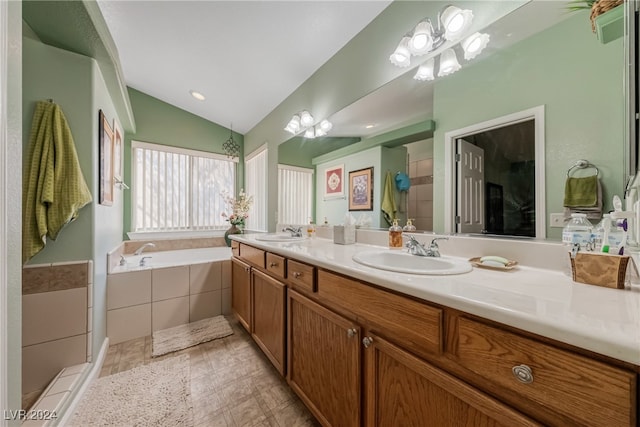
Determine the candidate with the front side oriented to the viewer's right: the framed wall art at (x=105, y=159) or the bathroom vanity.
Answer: the framed wall art

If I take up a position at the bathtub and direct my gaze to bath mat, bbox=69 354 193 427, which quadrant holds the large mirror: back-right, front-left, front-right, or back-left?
front-left

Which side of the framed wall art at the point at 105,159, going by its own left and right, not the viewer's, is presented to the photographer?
right

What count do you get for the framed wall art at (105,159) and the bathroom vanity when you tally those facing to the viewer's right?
1

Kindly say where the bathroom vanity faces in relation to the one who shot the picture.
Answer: facing the viewer and to the left of the viewer

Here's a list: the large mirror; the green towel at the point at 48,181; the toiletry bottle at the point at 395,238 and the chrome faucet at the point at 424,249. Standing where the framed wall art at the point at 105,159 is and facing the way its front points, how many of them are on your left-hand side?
0

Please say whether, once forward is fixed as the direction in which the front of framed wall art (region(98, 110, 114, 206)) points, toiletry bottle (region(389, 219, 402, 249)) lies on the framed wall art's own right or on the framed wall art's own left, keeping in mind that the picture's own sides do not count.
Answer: on the framed wall art's own right

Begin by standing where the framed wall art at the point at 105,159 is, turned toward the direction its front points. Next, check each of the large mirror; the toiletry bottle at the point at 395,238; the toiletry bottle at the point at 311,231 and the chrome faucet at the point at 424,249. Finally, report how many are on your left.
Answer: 0

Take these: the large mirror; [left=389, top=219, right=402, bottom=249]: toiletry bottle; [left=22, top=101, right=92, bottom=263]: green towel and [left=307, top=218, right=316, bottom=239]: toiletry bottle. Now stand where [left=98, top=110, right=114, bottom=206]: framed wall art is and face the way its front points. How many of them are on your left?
0

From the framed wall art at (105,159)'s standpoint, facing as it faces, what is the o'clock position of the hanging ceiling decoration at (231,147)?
The hanging ceiling decoration is roughly at 11 o'clock from the framed wall art.

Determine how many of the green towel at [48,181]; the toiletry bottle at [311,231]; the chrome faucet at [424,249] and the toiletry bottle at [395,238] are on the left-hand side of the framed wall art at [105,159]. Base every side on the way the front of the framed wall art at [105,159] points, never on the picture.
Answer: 0

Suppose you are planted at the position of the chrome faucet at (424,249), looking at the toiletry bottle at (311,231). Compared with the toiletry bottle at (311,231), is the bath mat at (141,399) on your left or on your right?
left

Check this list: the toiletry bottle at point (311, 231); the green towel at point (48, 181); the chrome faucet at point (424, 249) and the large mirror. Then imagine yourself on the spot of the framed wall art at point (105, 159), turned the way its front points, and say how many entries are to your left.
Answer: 0

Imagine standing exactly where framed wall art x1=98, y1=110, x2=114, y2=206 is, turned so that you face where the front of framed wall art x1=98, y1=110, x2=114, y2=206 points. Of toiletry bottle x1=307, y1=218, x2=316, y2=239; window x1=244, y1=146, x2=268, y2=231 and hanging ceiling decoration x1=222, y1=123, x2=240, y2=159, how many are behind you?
0

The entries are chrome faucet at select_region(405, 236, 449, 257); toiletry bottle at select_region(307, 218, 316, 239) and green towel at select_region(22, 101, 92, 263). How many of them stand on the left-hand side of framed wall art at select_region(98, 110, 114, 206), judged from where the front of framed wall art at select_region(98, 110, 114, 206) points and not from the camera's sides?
0

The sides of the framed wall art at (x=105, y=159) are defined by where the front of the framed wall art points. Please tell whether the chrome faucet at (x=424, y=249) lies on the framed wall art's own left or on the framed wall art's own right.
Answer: on the framed wall art's own right
